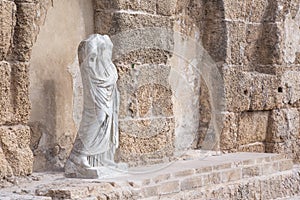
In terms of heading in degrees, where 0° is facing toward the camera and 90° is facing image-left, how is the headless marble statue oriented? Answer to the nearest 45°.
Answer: approximately 315°
